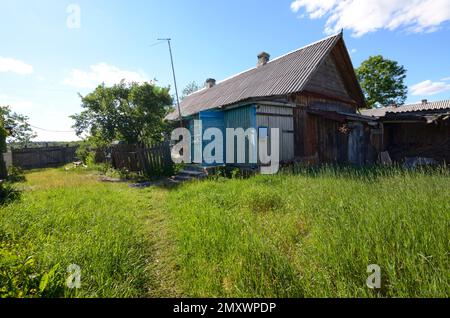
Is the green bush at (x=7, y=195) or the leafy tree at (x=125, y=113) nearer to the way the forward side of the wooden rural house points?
the green bush

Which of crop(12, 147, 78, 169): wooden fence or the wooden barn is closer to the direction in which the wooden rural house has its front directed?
the wooden fence

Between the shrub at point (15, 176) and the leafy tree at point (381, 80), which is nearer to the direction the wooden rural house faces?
the shrub

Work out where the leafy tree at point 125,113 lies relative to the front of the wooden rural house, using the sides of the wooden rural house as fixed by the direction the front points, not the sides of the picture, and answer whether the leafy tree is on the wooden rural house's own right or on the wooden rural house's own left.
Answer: on the wooden rural house's own right

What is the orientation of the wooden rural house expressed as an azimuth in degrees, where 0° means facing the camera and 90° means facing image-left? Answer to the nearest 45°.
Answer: approximately 45°

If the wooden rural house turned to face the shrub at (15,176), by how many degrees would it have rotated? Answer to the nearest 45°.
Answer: approximately 45° to its right

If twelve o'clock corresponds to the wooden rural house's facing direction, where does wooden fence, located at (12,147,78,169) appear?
The wooden fence is roughly at 2 o'clock from the wooden rural house.

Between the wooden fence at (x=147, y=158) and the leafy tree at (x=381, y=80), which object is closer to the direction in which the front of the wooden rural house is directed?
the wooden fence

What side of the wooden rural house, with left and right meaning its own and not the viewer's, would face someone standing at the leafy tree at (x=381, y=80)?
back

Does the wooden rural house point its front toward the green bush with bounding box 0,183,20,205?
yes

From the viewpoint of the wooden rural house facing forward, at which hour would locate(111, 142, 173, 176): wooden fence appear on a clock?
The wooden fence is roughly at 1 o'clock from the wooden rural house.
